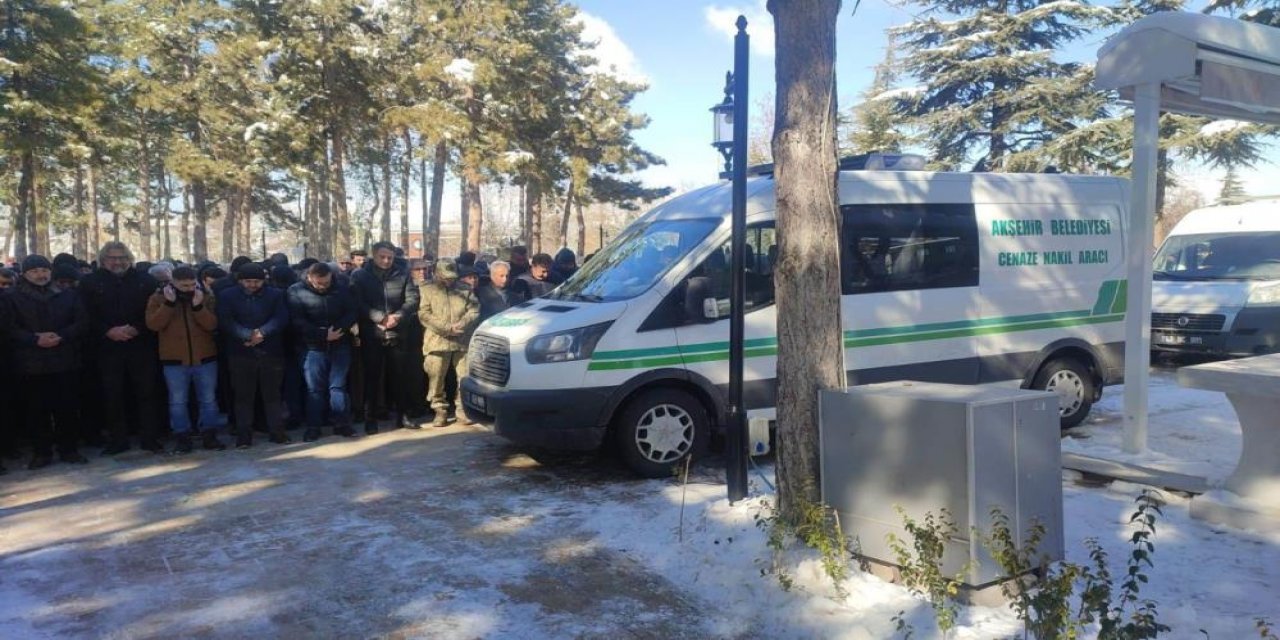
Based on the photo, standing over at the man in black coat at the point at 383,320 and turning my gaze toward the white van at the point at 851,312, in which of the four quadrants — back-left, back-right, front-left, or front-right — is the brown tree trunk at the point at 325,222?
back-left

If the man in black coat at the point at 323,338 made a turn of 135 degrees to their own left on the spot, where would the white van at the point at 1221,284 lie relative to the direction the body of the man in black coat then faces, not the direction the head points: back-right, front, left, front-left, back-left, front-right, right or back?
front-right

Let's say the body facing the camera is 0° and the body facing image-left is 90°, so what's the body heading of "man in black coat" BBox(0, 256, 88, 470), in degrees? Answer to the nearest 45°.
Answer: approximately 0°

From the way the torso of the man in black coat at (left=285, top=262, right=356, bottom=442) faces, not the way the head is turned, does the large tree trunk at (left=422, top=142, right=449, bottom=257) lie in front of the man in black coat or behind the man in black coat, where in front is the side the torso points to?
behind

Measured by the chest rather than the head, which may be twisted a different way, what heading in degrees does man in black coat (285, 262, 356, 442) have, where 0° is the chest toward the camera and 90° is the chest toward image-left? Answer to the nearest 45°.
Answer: approximately 0°

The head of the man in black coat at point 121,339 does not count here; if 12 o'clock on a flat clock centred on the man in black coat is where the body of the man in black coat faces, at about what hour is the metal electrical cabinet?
The metal electrical cabinet is roughly at 11 o'clock from the man in black coat.

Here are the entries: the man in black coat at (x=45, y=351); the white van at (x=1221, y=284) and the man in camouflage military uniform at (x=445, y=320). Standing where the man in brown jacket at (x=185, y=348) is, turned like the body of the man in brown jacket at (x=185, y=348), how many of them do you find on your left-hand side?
2

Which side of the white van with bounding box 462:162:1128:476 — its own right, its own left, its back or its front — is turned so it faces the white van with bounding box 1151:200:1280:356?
back

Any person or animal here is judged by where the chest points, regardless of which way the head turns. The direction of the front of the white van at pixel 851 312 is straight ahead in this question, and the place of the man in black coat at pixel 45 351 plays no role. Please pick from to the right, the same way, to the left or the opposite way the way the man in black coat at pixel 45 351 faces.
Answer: to the left

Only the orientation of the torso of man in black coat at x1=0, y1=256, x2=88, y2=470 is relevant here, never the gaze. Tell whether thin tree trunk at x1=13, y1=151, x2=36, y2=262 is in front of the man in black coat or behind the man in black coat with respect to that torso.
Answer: behind
